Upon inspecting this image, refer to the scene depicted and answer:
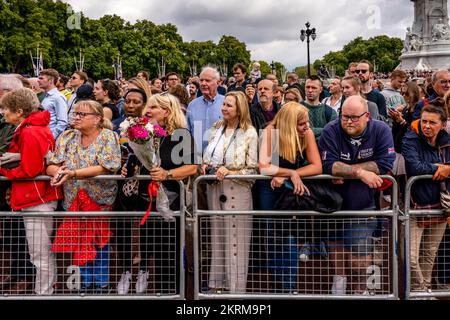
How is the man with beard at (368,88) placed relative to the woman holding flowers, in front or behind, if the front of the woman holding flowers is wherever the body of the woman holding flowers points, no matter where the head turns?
behind

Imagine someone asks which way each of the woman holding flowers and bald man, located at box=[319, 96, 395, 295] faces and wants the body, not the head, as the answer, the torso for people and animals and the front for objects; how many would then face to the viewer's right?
0

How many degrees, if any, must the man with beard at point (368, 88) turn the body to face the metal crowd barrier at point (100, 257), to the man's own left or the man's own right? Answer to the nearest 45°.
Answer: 0° — they already face it

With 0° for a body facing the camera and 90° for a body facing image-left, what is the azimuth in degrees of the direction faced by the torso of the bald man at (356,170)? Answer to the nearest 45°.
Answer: approximately 0°

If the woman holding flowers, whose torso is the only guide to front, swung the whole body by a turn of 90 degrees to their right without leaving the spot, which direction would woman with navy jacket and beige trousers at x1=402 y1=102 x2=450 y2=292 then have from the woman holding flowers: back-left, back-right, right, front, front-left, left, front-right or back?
back-right

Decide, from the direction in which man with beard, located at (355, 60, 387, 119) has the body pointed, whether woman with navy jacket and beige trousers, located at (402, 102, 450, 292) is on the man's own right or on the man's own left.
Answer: on the man's own left

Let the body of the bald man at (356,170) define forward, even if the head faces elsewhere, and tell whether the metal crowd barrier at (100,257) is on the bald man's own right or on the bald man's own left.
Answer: on the bald man's own right

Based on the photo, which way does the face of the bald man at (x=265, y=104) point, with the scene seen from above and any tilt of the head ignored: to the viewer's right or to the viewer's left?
to the viewer's left

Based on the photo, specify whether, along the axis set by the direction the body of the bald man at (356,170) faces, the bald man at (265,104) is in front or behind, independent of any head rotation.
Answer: behind

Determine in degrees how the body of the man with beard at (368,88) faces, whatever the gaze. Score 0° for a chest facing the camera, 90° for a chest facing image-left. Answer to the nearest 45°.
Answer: approximately 45°

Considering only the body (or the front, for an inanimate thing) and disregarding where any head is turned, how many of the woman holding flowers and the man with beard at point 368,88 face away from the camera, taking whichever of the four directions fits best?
0

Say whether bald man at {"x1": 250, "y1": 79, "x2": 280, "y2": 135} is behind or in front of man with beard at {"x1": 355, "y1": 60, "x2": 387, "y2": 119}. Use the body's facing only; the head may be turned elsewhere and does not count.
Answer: in front

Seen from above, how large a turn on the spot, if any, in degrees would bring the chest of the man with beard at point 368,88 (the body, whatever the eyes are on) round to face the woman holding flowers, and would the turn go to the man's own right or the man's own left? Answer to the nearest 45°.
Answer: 0° — they already face them

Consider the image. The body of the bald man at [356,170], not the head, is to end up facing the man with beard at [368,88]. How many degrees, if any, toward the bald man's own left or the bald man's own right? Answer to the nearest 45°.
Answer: approximately 180°

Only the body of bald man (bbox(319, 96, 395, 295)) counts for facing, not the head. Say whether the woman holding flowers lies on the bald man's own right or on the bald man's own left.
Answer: on the bald man's own right
